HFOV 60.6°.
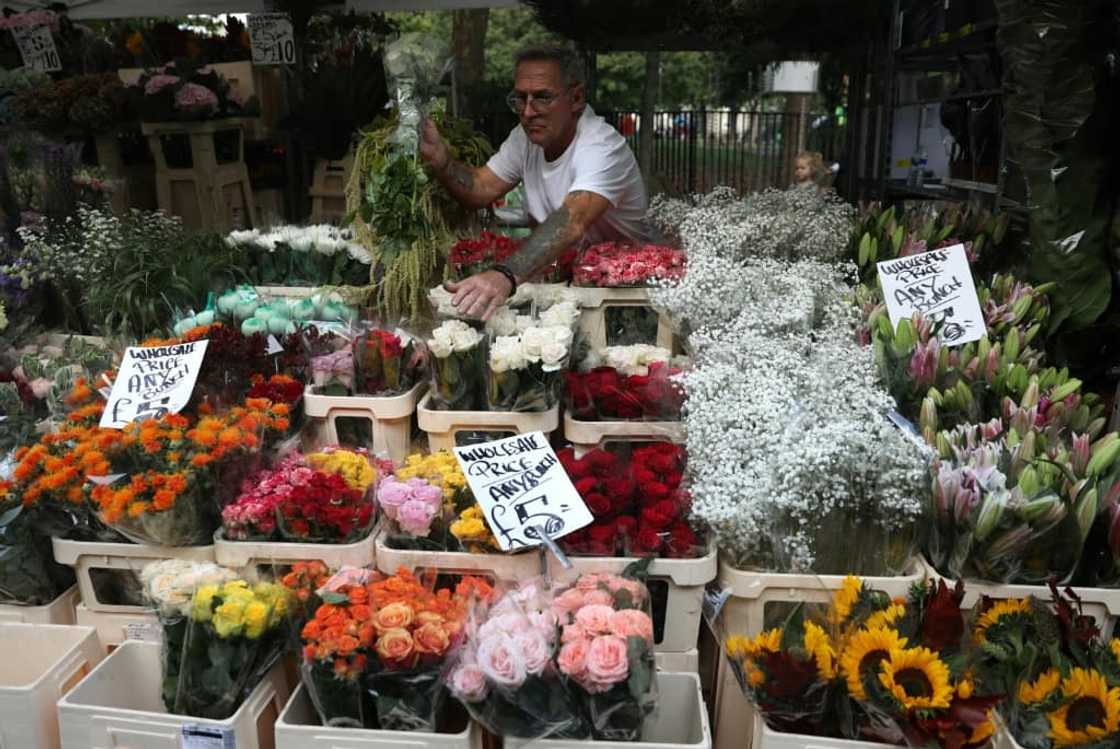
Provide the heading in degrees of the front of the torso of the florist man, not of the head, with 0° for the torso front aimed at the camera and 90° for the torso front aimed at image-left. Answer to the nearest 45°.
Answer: approximately 45°

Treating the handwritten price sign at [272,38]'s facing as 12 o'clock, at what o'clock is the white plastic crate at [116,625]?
The white plastic crate is roughly at 12 o'clock from the handwritten price sign.

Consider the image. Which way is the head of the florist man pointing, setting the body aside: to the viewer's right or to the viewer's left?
to the viewer's left

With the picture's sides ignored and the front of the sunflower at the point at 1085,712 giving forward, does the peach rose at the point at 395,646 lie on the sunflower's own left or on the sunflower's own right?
on the sunflower's own right

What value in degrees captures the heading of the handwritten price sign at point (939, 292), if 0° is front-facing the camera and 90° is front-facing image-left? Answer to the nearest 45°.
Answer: approximately 0°

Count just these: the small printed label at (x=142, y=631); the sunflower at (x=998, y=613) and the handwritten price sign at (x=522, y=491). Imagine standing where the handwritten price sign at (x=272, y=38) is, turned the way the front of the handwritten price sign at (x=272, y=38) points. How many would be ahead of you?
3
